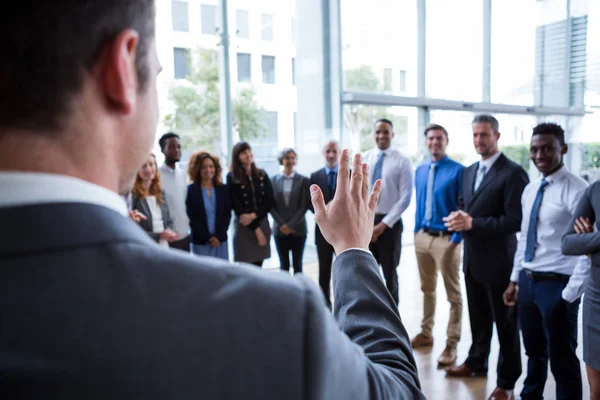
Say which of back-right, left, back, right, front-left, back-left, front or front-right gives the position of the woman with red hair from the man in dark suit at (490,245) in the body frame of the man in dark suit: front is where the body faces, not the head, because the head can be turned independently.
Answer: front-right

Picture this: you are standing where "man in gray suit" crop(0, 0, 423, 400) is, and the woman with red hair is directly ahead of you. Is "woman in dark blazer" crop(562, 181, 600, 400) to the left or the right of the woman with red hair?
right

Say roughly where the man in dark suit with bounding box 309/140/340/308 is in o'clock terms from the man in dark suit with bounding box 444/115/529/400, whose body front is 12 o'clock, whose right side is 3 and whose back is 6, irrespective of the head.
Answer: the man in dark suit with bounding box 309/140/340/308 is roughly at 3 o'clock from the man in dark suit with bounding box 444/115/529/400.

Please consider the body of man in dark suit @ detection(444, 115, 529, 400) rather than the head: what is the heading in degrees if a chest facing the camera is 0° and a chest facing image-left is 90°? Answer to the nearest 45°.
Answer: approximately 45°

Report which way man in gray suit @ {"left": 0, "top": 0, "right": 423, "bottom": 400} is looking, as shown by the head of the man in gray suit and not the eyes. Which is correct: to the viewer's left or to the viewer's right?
to the viewer's right

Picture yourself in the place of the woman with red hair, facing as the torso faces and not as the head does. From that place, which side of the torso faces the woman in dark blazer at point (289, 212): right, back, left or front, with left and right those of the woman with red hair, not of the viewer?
left

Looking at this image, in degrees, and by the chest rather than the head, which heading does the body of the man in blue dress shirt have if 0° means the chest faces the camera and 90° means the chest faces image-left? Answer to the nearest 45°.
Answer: approximately 45°

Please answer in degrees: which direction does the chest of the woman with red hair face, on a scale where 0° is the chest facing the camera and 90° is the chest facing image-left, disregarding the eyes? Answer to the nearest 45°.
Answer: approximately 315°

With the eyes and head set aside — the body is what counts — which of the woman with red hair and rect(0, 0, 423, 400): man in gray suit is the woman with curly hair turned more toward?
the man in gray suit
